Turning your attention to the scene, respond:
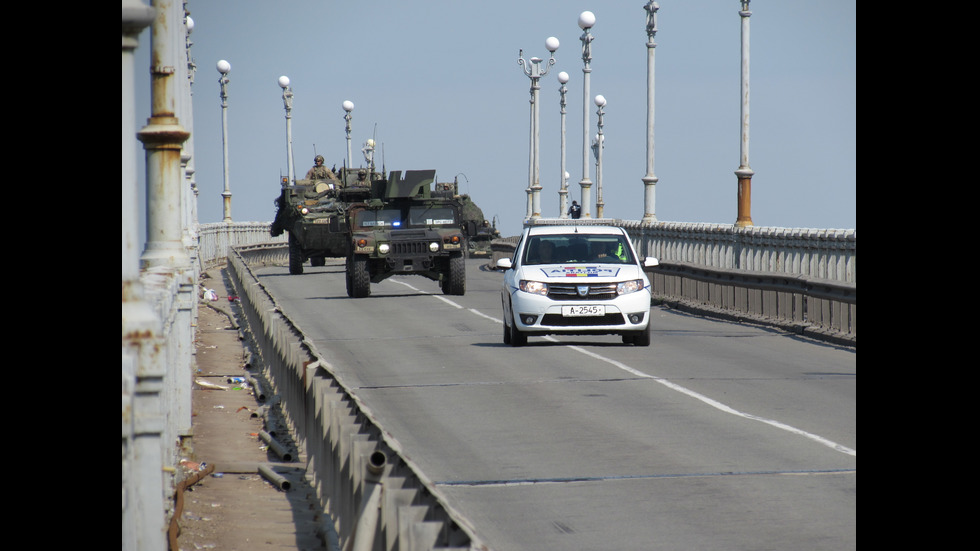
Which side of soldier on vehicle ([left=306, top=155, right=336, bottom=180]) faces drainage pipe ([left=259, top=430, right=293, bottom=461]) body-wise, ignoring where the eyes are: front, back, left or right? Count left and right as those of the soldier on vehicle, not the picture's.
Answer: front

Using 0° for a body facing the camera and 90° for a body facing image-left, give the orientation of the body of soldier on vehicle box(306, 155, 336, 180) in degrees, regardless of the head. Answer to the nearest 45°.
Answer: approximately 0°

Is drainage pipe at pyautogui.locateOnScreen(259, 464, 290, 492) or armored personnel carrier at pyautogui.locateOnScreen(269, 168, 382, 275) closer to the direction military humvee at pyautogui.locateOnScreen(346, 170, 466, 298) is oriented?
the drainage pipe

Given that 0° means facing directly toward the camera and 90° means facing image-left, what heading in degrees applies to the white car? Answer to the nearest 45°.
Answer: approximately 0°

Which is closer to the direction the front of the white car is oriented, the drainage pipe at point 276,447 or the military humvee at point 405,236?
the drainage pipe

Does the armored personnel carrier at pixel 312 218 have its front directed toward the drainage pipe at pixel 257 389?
yes

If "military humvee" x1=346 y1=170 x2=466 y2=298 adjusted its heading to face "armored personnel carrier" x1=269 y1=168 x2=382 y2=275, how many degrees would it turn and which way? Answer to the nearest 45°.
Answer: approximately 180°

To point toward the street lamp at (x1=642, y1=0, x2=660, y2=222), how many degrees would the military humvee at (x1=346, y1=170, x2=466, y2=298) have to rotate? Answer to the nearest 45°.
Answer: approximately 135° to its left

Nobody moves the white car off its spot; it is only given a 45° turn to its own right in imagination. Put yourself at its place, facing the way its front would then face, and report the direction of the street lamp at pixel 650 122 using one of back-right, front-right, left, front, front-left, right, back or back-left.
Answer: back-right

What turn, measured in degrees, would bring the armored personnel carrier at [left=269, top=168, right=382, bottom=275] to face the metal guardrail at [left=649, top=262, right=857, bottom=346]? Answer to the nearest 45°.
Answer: approximately 45° to its left

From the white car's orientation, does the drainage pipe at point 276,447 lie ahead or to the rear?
ahead
